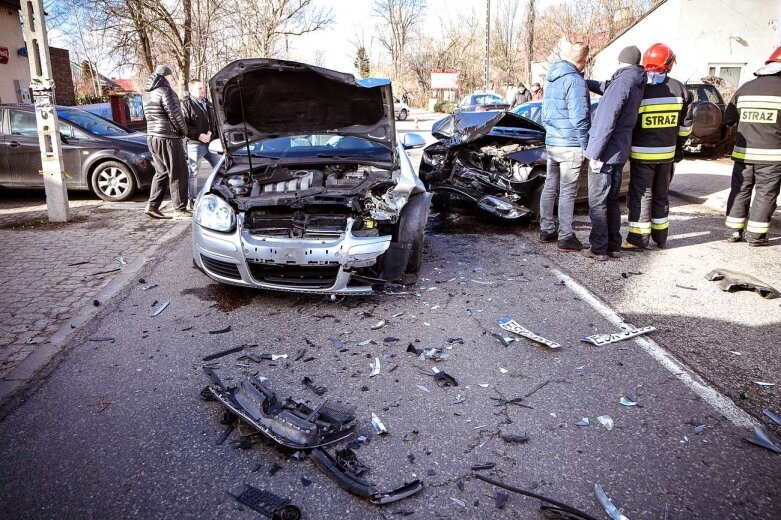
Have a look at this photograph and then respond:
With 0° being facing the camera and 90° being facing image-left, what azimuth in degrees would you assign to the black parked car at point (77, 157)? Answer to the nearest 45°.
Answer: approximately 270°

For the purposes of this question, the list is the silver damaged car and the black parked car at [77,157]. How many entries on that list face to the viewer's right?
1

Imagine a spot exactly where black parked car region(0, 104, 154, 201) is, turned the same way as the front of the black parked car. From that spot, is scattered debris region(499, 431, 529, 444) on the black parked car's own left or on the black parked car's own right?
on the black parked car's own right

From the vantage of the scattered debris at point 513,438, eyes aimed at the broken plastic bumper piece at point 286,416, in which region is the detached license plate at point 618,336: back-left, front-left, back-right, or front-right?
back-right

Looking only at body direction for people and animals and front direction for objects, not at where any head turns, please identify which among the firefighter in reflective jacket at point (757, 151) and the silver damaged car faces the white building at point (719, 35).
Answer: the firefighter in reflective jacket

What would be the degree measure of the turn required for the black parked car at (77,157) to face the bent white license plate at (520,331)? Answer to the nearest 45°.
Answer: approximately 90° to its right

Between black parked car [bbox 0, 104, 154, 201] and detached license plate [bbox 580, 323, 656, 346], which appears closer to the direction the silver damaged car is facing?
the detached license plate

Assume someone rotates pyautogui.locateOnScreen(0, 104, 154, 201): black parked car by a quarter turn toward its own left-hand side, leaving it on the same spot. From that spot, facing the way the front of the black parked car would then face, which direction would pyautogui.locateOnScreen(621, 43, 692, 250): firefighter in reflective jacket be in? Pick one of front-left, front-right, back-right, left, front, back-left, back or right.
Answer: back-right

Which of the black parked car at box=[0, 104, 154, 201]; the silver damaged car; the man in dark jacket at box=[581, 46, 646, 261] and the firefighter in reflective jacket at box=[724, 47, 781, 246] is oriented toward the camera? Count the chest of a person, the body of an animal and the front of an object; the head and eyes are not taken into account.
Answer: the silver damaged car

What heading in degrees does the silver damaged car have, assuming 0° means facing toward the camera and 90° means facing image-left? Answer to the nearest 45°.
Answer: approximately 0°

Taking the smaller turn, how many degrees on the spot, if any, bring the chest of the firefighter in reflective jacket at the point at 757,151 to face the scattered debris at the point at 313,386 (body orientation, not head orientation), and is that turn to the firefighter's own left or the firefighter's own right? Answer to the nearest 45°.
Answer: approximately 180°

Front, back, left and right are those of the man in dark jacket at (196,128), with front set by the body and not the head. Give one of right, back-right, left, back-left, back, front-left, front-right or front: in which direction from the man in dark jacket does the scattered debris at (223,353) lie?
front-right

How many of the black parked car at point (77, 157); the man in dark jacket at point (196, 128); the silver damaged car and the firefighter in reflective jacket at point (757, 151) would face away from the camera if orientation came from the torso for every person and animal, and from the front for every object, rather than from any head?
1

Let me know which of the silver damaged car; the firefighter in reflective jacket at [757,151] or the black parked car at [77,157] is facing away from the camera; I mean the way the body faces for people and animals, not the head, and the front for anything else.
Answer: the firefighter in reflective jacket

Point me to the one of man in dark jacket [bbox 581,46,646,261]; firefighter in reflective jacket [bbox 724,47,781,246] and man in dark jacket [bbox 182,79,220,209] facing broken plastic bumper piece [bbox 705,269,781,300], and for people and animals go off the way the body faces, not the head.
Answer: man in dark jacket [bbox 182,79,220,209]

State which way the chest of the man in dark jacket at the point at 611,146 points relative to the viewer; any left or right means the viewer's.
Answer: facing away from the viewer and to the left of the viewer

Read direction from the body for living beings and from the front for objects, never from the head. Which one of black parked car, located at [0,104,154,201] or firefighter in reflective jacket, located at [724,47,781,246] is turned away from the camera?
the firefighter in reflective jacket

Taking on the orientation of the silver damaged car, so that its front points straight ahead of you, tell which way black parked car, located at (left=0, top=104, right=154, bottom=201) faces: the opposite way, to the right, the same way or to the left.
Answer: to the left

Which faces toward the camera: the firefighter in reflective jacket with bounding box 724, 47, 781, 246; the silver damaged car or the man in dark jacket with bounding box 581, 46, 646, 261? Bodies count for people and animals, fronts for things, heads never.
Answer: the silver damaged car
